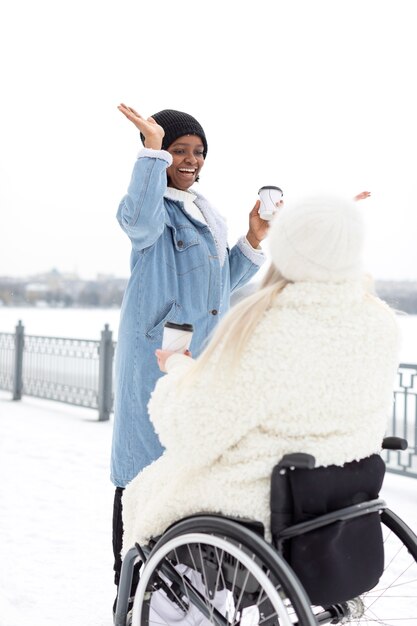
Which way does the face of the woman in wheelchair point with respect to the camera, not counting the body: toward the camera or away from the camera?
away from the camera

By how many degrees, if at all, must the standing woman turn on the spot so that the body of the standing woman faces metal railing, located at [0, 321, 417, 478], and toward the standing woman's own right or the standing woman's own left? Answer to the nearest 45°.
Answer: approximately 135° to the standing woman's own left

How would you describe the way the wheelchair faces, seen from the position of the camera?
facing away from the viewer and to the left of the viewer

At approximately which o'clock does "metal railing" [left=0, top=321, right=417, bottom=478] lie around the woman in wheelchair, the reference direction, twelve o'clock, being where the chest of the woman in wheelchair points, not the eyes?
The metal railing is roughly at 1 o'clock from the woman in wheelchair.

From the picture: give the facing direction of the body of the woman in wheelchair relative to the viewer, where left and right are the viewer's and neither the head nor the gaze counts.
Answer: facing away from the viewer and to the left of the viewer

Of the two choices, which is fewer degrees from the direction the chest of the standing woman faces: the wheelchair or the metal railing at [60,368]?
the wheelchair

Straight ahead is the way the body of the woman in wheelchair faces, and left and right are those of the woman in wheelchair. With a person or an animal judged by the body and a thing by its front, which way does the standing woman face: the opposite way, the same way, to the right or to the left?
the opposite way
